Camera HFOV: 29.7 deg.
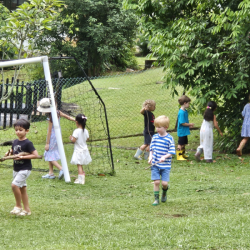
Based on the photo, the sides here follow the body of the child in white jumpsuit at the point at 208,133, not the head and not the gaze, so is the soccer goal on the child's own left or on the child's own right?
on the child's own left

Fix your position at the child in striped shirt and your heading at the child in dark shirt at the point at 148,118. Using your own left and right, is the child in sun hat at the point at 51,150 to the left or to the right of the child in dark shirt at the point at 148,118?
left

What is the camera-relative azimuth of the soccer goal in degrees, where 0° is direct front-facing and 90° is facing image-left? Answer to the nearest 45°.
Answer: approximately 45°

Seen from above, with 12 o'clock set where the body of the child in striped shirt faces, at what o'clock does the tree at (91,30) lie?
The tree is roughly at 4 o'clock from the child in striped shirt.

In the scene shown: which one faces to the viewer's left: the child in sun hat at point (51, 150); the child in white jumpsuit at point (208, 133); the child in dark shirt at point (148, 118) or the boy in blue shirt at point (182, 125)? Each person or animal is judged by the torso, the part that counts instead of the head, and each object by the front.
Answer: the child in sun hat

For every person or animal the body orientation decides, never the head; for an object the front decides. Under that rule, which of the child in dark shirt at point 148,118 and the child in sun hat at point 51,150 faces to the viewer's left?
the child in sun hat
